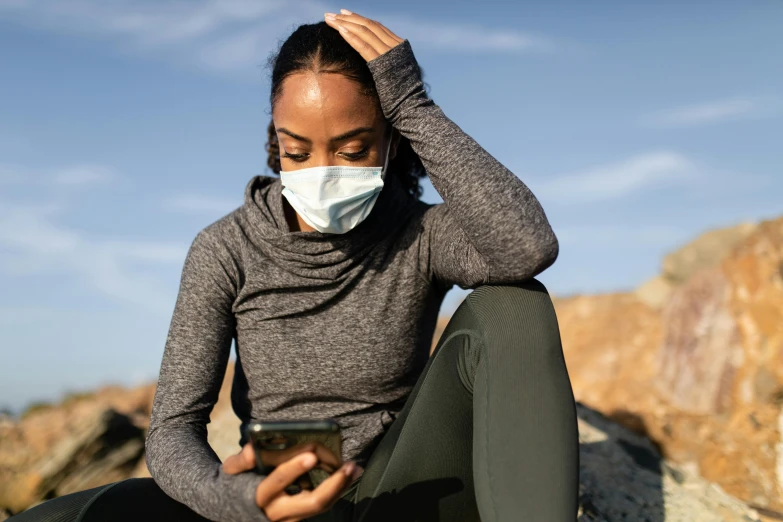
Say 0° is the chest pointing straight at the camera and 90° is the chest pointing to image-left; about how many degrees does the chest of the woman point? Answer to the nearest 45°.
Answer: approximately 0°

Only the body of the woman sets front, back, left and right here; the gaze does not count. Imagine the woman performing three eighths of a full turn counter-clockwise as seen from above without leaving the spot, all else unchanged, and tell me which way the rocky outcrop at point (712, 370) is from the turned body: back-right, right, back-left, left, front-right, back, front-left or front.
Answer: front

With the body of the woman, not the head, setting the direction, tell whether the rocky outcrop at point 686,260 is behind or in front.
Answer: behind
